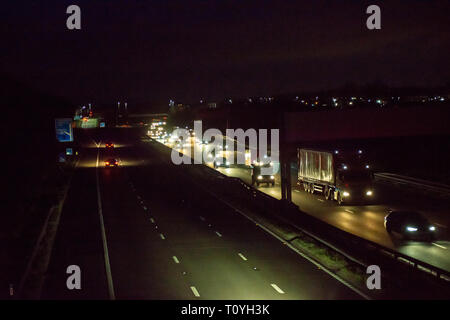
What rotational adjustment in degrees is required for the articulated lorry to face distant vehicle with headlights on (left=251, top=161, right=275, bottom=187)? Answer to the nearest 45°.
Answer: approximately 180°

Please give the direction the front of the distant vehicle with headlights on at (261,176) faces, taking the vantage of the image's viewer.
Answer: facing the viewer and to the right of the viewer

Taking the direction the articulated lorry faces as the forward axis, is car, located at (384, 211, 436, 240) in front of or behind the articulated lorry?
in front

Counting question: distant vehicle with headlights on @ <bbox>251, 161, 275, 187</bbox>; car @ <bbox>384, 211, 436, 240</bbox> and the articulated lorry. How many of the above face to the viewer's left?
0

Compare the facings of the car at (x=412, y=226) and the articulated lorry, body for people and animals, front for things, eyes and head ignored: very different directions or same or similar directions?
same or similar directions

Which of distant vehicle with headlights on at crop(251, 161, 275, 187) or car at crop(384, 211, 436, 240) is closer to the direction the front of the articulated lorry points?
the car

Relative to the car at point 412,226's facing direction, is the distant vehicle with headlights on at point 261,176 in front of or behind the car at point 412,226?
behind

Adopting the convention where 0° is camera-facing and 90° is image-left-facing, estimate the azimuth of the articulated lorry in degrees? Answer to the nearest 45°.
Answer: approximately 315°

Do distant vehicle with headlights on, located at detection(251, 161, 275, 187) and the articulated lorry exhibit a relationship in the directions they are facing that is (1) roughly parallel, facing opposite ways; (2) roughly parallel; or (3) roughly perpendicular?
roughly parallel

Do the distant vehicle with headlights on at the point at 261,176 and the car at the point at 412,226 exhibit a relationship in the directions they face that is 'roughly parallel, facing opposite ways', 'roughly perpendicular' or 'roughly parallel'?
roughly parallel

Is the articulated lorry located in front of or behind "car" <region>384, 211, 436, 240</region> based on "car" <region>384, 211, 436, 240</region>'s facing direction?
behind

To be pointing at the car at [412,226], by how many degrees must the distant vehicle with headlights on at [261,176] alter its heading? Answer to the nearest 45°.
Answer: approximately 45° to its right

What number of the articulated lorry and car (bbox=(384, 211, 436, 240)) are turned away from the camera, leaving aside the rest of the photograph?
0
